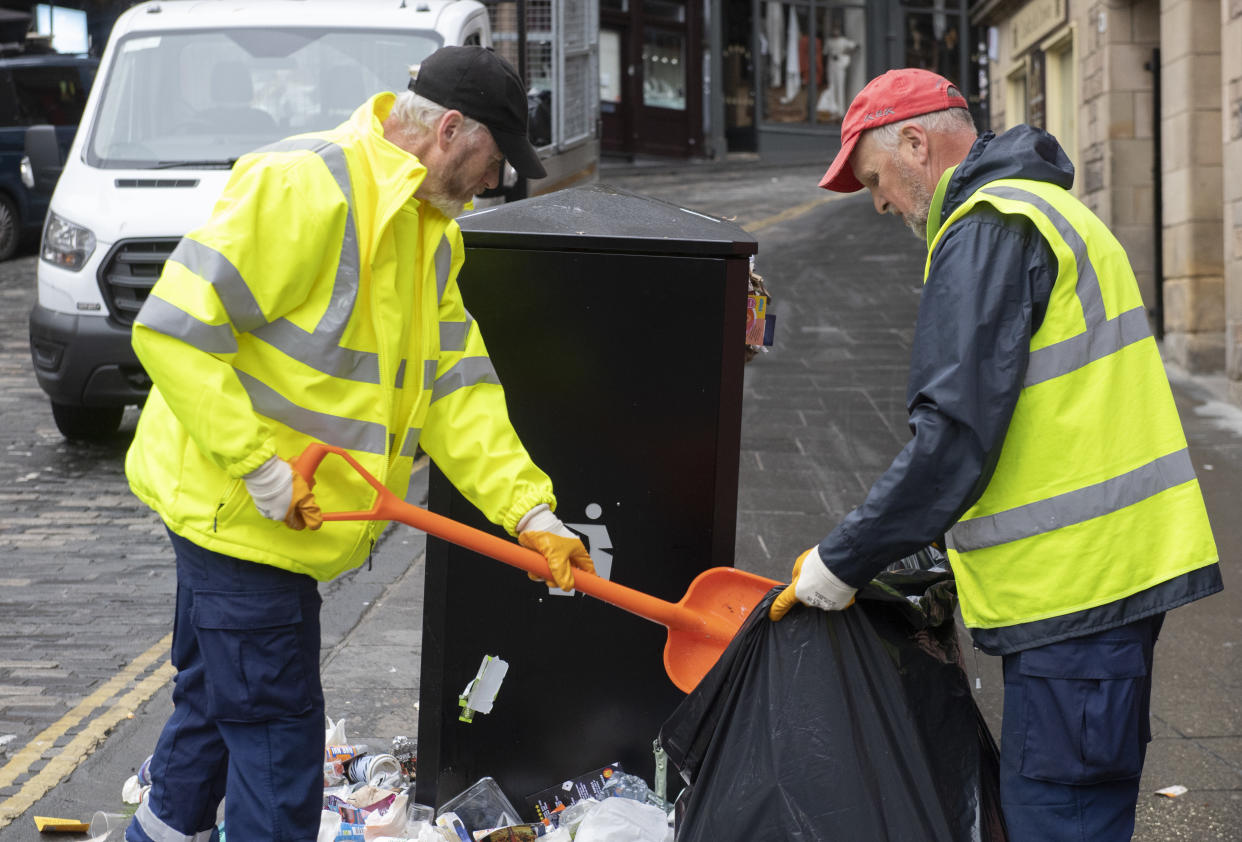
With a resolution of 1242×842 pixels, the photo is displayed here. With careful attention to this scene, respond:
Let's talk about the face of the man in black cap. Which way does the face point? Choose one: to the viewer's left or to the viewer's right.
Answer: to the viewer's right

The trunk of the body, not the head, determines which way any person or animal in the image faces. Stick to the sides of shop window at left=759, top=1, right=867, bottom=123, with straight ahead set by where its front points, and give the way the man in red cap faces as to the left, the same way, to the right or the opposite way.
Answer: to the right

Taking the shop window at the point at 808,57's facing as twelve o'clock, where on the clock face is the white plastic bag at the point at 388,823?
The white plastic bag is roughly at 12 o'clock from the shop window.

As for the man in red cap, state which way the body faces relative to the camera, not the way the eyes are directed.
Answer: to the viewer's left

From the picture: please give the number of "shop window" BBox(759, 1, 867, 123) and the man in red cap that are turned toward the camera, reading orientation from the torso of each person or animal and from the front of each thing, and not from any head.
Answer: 1

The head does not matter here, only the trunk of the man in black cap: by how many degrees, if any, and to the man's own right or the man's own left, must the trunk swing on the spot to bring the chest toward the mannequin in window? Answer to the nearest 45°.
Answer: approximately 135° to the man's own left

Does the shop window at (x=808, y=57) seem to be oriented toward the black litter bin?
yes

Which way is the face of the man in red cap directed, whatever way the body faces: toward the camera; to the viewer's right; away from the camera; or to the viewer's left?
to the viewer's left

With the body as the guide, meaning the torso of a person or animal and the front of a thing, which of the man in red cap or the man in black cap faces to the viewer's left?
the man in red cap

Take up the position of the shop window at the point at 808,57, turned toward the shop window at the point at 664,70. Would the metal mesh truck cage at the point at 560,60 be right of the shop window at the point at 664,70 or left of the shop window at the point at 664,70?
left

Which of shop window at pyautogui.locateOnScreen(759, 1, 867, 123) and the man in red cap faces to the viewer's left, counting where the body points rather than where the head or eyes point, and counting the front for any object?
the man in red cap

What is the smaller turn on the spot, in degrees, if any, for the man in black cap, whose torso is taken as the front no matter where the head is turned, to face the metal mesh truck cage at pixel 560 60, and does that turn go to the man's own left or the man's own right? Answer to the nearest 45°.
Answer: approximately 135° to the man's own left

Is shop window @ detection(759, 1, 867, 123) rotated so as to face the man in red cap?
yes

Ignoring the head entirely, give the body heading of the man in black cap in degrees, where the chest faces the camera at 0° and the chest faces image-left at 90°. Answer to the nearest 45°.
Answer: approximately 315°
